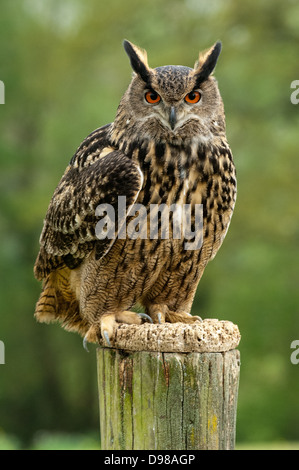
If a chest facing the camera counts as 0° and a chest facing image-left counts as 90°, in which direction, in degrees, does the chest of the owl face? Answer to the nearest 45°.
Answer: approximately 315°
